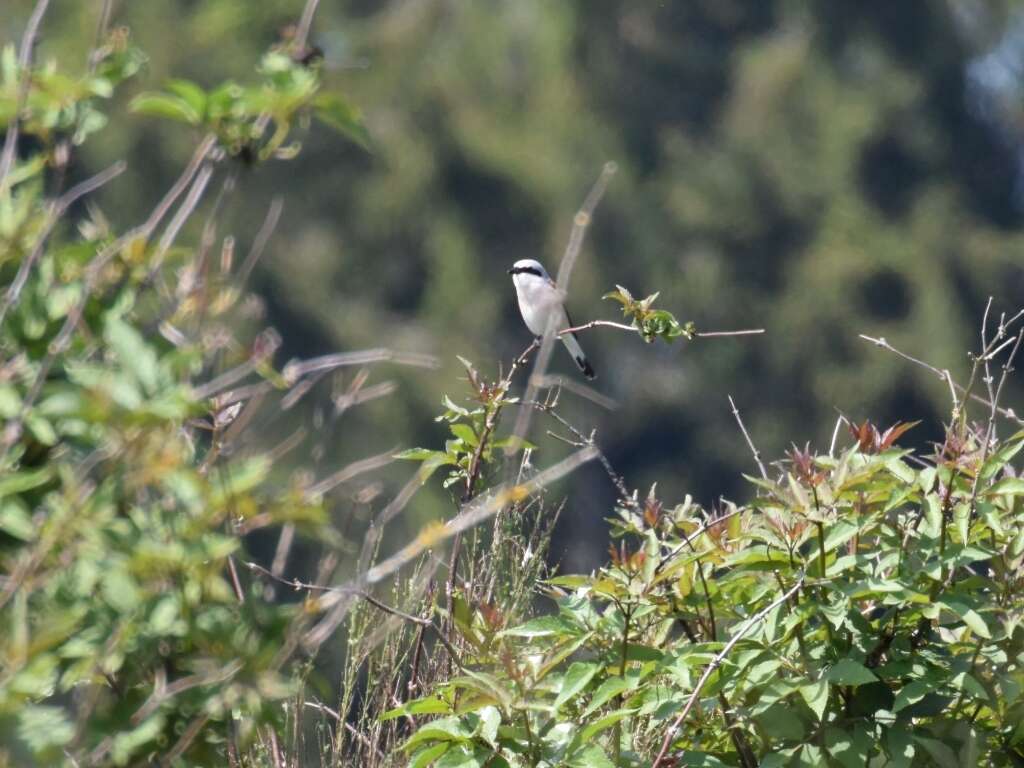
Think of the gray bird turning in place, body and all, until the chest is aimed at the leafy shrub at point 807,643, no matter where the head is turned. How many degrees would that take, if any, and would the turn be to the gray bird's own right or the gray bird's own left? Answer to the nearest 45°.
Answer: approximately 45° to the gray bird's own left

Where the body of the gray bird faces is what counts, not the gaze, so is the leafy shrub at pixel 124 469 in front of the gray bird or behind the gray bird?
in front

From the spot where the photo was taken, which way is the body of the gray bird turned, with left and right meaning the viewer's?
facing the viewer and to the left of the viewer

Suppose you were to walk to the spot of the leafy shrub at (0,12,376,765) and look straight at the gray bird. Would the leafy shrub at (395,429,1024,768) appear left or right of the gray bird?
right
